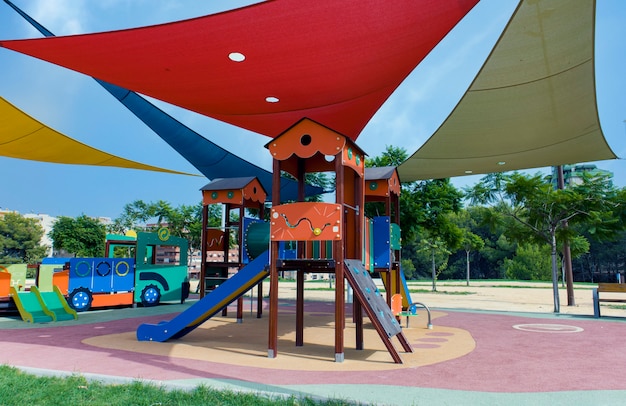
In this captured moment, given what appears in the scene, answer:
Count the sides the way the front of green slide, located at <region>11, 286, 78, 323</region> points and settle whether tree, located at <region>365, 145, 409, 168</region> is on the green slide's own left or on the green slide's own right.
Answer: on the green slide's own left

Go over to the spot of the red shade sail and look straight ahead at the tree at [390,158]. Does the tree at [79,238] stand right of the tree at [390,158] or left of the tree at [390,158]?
left

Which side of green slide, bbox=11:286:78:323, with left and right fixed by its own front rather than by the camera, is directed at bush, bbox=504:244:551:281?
left

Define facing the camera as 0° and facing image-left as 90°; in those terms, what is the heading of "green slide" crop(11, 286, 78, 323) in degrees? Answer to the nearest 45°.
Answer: approximately 315°

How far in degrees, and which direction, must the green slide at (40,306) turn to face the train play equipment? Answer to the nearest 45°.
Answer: approximately 90° to its left

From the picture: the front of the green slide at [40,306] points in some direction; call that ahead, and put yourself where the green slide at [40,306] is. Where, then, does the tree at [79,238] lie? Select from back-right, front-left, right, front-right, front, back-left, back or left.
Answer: back-left
